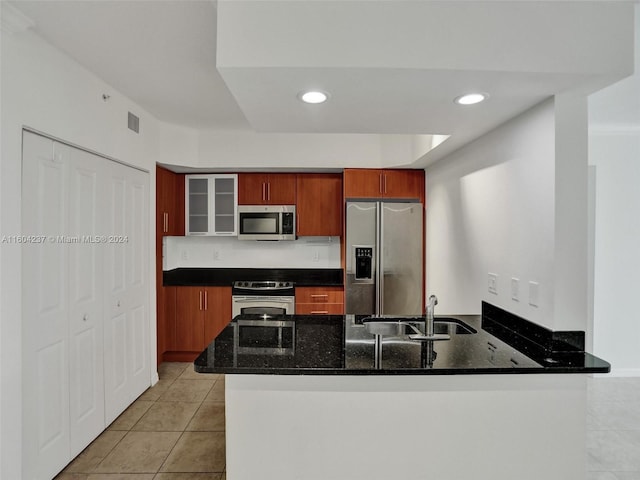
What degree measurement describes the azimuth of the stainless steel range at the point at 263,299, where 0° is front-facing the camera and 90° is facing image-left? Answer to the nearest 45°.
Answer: approximately 0°

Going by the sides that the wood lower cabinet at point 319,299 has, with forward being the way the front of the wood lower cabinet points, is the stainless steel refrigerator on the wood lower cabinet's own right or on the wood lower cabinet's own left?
on the wood lower cabinet's own left

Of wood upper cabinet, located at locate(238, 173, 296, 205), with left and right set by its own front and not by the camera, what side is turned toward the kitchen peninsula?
front

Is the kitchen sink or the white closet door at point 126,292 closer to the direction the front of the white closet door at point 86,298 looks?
the kitchen sink

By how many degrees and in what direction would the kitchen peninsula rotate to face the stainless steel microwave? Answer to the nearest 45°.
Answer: approximately 45° to its left

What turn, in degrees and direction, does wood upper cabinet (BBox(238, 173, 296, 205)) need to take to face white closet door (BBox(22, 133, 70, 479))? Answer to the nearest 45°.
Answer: approximately 45° to its right

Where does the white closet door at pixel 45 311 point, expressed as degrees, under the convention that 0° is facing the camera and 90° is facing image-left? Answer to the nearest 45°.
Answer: approximately 315°

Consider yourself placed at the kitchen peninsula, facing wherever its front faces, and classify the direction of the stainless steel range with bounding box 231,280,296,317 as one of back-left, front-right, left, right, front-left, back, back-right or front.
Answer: front-left

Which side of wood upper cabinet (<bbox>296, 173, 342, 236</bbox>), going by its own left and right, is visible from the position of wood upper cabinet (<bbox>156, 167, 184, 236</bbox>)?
right

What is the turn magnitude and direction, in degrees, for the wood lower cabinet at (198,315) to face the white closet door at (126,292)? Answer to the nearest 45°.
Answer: approximately 45° to its right

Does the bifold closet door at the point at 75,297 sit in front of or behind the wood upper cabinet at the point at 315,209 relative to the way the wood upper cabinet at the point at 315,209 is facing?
in front
